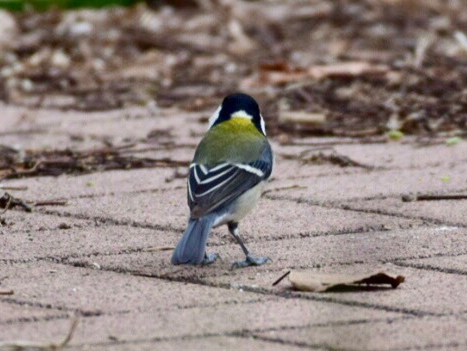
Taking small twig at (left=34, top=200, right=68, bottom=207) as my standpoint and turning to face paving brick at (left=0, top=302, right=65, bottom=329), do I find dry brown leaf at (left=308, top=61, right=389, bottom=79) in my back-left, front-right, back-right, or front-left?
back-left

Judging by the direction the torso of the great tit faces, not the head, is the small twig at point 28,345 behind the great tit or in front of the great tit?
behind

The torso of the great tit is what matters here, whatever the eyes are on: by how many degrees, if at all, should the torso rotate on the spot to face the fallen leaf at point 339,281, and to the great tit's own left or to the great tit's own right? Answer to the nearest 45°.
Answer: approximately 90° to the great tit's own right

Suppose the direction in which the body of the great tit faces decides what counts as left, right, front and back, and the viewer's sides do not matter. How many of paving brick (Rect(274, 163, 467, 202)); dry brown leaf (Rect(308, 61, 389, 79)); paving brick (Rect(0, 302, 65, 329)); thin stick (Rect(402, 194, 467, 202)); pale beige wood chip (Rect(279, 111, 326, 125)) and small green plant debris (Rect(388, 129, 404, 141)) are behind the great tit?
1

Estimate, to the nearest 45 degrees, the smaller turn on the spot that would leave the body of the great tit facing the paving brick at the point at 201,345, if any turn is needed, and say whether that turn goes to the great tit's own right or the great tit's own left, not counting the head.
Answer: approximately 135° to the great tit's own right

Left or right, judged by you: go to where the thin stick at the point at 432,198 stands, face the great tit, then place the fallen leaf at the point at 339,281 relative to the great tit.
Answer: left

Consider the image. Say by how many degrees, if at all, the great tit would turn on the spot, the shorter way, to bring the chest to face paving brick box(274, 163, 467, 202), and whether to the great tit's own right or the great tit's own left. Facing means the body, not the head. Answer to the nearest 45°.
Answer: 0° — it already faces it

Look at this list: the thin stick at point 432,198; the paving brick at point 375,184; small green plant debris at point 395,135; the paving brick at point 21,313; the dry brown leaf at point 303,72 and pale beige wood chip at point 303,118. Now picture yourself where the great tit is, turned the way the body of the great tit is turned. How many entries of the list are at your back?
1

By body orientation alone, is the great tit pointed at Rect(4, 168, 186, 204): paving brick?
no

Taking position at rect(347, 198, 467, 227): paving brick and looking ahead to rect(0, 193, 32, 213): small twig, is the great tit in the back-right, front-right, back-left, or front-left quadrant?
front-left

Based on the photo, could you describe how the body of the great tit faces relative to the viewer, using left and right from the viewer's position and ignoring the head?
facing away from the viewer and to the right of the viewer

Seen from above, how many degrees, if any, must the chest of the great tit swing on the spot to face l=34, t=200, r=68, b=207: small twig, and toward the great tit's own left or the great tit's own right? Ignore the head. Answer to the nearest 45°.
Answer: approximately 90° to the great tit's own left

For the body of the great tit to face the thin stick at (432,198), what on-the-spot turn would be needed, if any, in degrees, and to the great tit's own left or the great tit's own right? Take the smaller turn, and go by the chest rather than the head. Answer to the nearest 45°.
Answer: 0° — it already faces it

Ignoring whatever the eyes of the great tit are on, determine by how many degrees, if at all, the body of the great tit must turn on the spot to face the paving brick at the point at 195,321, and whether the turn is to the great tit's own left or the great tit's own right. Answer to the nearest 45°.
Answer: approximately 135° to the great tit's own right

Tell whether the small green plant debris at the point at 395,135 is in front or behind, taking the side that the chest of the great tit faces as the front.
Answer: in front

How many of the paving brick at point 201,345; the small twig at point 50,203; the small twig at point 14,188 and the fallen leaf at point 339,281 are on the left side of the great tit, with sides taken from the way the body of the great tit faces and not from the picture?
2

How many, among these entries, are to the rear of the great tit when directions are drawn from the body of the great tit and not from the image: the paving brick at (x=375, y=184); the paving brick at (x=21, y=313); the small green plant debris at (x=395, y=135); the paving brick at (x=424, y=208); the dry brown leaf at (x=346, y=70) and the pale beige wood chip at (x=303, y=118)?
1
